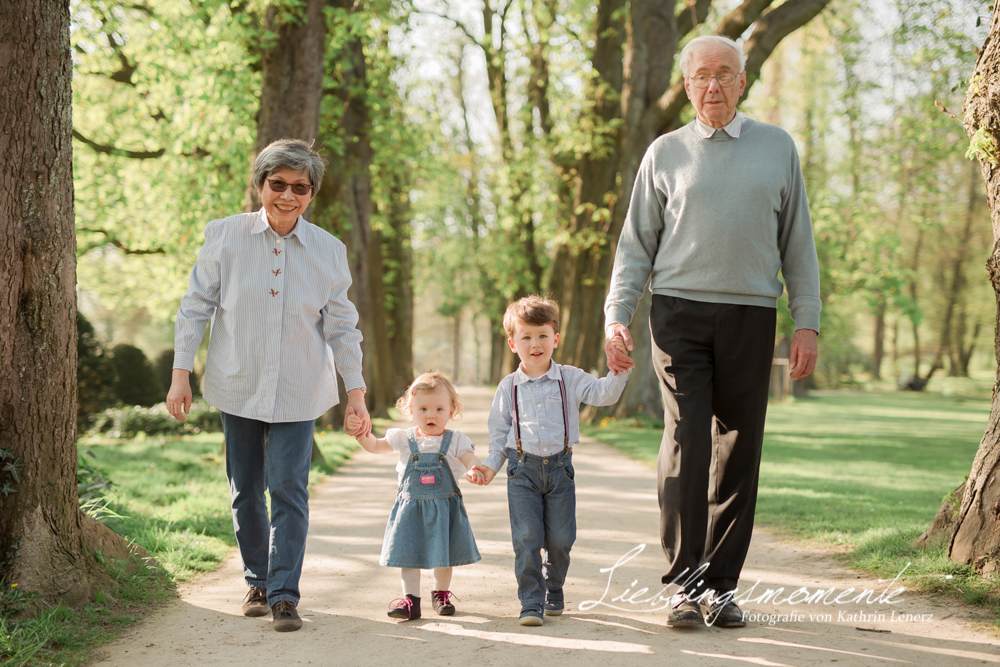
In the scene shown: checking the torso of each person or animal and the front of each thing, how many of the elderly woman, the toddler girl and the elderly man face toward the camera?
3

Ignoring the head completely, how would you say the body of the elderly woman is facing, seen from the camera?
toward the camera

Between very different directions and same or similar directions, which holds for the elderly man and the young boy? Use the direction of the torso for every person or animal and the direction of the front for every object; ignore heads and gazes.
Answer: same or similar directions

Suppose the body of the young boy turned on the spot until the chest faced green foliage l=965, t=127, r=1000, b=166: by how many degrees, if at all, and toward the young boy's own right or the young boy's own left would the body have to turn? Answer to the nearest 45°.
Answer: approximately 90° to the young boy's own left

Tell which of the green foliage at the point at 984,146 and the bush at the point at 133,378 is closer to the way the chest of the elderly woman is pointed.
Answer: the green foliage

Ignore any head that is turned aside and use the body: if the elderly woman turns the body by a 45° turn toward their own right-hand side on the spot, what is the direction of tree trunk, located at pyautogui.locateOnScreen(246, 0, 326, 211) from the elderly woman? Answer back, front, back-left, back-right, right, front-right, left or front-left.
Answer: back-right

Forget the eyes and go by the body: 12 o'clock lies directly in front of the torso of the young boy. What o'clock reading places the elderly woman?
The elderly woman is roughly at 3 o'clock from the young boy.

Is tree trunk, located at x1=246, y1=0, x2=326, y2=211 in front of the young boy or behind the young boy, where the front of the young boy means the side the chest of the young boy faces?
behind

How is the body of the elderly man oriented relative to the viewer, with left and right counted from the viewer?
facing the viewer

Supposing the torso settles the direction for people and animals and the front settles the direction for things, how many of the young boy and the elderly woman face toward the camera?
2

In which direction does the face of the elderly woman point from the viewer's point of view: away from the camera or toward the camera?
toward the camera
